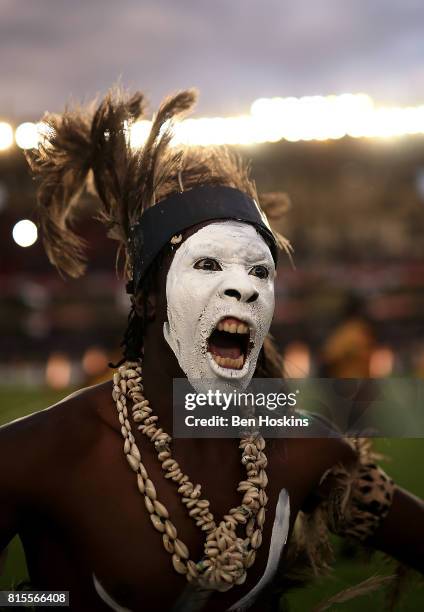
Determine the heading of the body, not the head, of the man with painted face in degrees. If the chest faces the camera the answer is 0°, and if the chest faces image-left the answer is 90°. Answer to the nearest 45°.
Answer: approximately 315°
